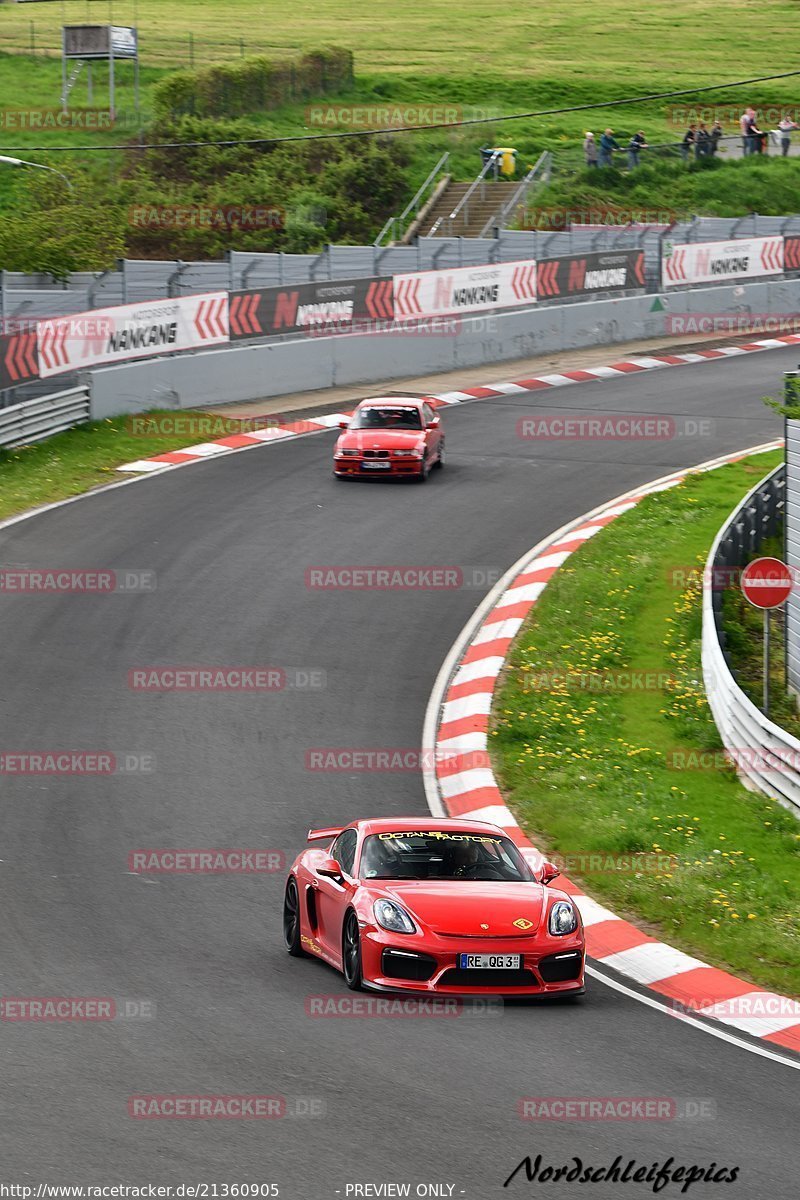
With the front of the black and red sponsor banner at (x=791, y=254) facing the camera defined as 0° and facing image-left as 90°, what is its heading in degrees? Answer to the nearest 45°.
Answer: approximately 0°

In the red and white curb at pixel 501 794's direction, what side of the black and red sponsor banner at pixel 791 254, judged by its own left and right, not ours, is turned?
front

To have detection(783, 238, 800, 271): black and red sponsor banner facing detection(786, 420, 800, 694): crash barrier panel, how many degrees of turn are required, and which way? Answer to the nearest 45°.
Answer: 0° — it already faces it

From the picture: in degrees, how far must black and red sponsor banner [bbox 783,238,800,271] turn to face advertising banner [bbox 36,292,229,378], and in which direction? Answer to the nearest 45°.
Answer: approximately 45° to its right

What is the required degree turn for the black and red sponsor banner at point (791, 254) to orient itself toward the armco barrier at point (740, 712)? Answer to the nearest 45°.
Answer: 0° — it already faces it

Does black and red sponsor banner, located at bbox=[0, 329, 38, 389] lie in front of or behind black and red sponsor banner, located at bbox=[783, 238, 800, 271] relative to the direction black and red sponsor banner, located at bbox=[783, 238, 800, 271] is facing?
in front
